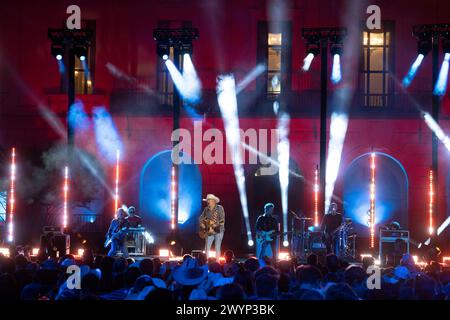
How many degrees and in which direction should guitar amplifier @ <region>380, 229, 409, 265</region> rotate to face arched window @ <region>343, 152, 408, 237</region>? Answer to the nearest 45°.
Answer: approximately 180°

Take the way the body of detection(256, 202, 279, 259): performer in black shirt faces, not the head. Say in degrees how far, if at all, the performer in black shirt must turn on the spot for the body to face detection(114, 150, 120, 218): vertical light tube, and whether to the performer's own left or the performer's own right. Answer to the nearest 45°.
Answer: approximately 135° to the performer's own right

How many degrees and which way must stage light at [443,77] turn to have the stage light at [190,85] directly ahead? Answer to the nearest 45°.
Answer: approximately 45° to its right

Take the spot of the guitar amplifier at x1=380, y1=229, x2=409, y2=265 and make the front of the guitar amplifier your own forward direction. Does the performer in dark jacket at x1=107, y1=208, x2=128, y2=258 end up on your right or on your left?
on your right

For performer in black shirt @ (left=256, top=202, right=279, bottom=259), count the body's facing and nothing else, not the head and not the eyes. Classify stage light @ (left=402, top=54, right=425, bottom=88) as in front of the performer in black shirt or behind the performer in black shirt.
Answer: behind

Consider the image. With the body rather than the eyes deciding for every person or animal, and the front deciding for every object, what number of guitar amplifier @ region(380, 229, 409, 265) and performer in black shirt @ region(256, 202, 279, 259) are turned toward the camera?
2

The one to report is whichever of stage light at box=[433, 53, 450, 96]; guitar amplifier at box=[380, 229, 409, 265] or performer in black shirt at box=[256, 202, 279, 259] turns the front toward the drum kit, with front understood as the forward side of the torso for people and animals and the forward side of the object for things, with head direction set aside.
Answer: the stage light

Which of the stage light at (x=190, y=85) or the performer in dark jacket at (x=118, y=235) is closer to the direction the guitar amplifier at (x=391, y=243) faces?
the performer in dark jacket

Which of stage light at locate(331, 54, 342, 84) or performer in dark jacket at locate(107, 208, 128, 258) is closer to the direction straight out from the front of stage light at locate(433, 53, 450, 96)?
the performer in dark jacket

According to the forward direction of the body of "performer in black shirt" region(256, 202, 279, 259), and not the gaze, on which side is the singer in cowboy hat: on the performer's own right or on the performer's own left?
on the performer's own right

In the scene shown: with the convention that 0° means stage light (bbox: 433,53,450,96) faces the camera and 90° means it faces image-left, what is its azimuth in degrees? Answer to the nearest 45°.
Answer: approximately 45°
